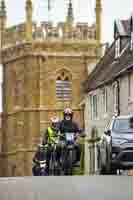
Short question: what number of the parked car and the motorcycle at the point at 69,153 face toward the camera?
2

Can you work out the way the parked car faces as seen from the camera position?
facing the viewer

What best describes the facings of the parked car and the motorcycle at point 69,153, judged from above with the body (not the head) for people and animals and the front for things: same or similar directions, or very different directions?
same or similar directions

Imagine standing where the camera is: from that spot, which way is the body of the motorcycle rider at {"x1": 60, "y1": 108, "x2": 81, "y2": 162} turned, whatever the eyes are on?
toward the camera

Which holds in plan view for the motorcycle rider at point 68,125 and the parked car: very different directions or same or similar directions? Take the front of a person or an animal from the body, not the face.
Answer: same or similar directions
